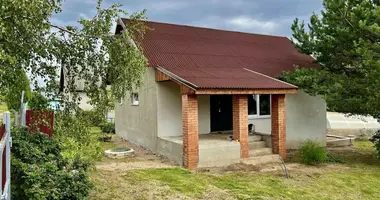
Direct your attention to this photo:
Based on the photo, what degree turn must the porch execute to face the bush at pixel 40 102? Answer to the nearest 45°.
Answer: approximately 90° to its right

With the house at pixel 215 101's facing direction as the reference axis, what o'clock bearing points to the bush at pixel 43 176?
The bush is roughly at 2 o'clock from the house.

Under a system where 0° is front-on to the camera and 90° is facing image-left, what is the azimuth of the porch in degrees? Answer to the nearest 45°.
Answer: approximately 315°

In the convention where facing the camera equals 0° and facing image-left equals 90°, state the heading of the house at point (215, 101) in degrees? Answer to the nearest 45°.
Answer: approximately 315°

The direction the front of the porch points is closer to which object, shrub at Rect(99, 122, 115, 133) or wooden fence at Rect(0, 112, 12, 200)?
the wooden fence

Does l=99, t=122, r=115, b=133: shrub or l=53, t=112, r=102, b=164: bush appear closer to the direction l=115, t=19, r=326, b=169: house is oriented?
the bush

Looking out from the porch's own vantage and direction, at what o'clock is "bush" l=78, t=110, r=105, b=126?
The bush is roughly at 2 o'clock from the porch.

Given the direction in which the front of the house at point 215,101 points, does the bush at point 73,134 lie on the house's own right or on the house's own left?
on the house's own right

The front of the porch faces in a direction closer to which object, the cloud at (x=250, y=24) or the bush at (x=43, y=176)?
the bush

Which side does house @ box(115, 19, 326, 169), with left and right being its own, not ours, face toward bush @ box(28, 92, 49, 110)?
right
